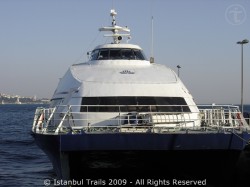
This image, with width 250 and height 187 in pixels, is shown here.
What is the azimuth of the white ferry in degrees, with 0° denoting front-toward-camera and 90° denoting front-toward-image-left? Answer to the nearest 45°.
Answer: approximately 0°
